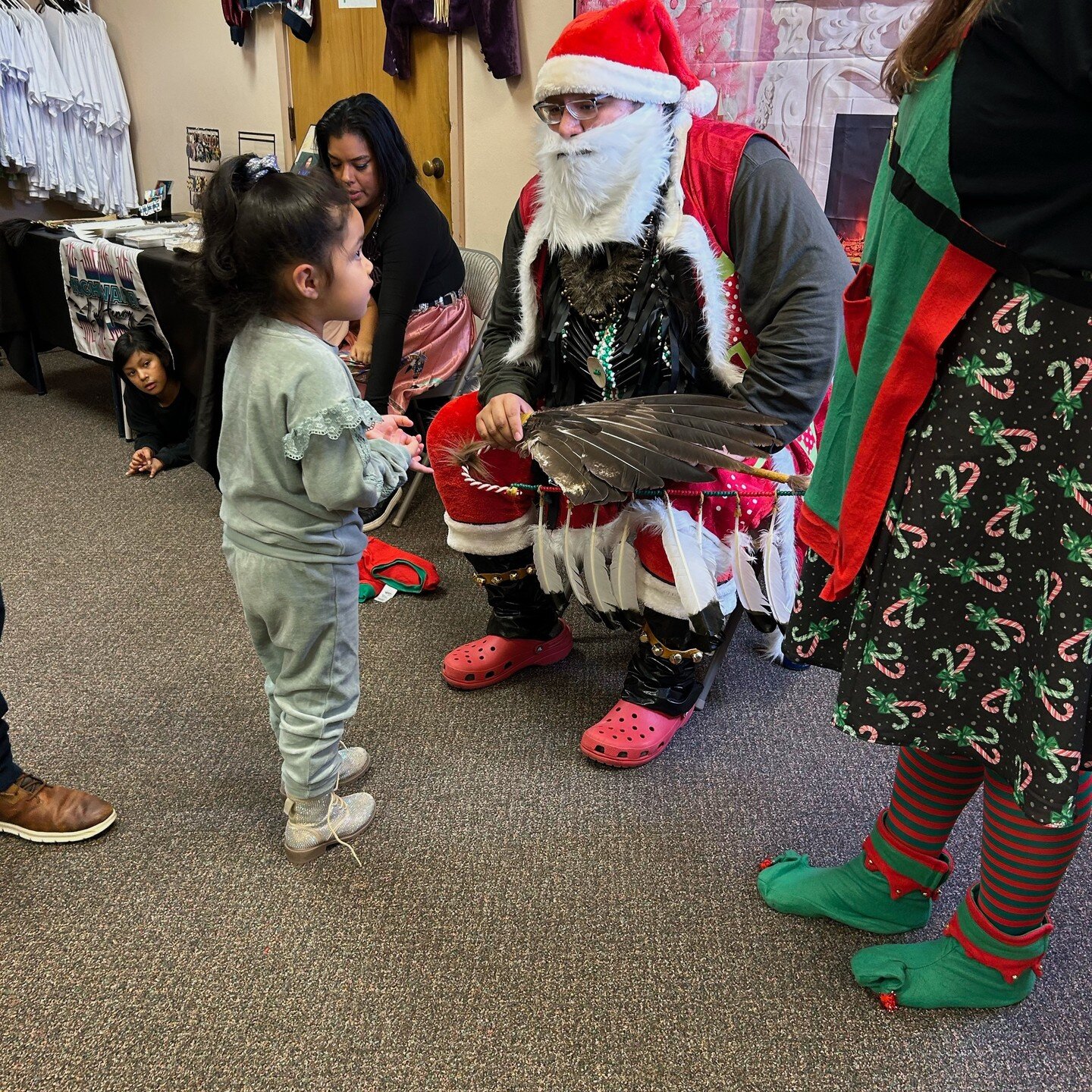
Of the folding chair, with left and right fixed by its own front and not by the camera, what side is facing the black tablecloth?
right

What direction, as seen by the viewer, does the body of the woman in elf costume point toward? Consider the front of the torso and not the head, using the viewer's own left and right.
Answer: facing to the left of the viewer

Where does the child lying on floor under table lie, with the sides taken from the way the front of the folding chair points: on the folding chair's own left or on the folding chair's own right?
on the folding chair's own right

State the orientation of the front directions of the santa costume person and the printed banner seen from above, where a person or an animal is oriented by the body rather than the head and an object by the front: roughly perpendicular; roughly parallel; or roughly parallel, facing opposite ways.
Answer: roughly parallel

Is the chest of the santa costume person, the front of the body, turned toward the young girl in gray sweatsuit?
yes

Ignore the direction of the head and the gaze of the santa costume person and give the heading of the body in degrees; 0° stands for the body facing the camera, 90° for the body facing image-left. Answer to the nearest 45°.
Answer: approximately 45°
